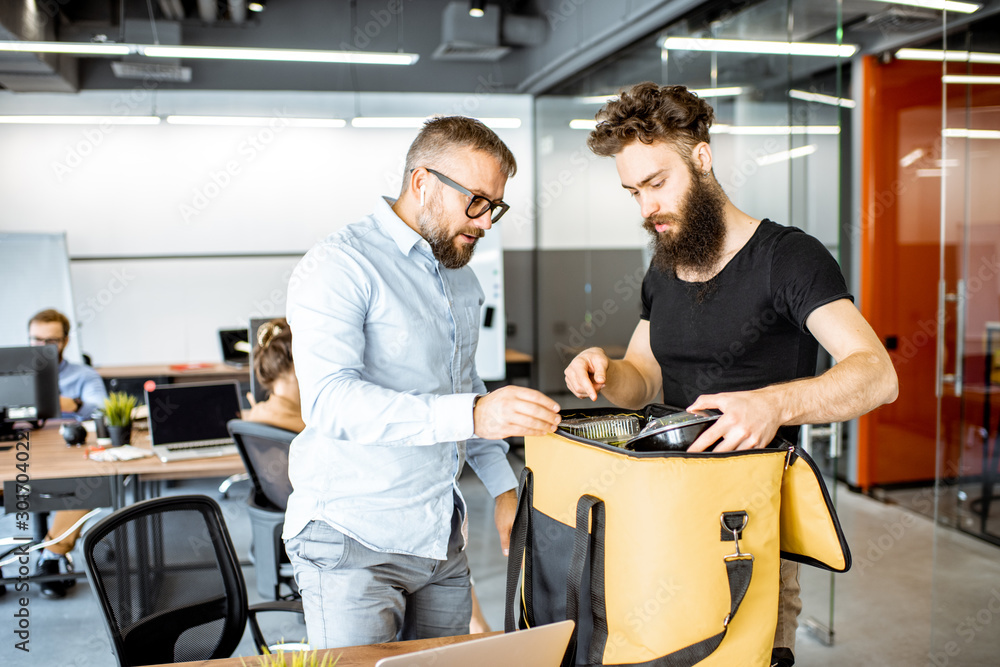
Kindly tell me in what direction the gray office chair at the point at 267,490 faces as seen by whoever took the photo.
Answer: facing away from the viewer and to the right of the viewer

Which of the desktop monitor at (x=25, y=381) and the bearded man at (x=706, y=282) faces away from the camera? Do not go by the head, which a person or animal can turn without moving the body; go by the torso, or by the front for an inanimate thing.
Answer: the desktop monitor

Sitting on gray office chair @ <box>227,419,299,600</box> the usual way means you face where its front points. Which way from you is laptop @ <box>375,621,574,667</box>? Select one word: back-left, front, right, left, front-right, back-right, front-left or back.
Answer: back-right

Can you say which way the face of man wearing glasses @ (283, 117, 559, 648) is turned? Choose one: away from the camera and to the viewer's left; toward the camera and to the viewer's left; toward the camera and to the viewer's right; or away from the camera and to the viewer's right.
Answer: toward the camera and to the viewer's right

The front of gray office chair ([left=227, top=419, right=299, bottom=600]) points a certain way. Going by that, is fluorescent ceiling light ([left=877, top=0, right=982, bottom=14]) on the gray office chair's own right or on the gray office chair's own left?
on the gray office chair's own right

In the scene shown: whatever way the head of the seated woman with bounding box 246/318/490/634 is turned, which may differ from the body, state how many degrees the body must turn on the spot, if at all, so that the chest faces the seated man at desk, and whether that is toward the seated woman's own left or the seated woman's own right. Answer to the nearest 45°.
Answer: approximately 90° to the seated woman's own left

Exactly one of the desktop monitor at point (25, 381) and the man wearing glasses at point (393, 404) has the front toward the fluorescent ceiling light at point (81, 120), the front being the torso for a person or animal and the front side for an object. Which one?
the desktop monitor

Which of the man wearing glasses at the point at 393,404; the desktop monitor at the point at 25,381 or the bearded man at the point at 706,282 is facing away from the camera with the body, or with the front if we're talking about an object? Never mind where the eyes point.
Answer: the desktop monitor

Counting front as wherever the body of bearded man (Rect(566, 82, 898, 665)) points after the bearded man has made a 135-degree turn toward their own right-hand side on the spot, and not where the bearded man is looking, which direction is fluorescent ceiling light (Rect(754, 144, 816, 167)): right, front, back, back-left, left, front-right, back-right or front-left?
front

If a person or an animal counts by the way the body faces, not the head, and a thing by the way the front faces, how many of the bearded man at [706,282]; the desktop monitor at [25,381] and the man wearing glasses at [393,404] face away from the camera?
1

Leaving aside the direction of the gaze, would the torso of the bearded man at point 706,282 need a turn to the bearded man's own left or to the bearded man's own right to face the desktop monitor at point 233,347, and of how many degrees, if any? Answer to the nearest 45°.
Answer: approximately 90° to the bearded man's own right

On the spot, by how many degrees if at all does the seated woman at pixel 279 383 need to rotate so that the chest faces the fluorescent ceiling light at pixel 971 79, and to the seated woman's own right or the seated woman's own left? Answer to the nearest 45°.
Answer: approximately 45° to the seated woman's own right

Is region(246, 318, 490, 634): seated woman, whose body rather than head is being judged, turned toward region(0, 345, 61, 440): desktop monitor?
no

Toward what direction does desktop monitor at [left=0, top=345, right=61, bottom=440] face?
away from the camera

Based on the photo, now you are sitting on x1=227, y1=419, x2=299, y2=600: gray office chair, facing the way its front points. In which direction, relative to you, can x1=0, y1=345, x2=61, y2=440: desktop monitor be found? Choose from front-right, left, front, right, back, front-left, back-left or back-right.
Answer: left

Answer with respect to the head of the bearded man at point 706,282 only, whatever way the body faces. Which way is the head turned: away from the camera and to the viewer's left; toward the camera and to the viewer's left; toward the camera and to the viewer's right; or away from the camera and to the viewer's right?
toward the camera and to the viewer's left

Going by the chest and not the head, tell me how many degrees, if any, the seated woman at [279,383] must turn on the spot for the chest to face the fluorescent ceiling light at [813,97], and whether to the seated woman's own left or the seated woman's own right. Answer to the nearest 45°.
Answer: approximately 45° to the seated woman's own right

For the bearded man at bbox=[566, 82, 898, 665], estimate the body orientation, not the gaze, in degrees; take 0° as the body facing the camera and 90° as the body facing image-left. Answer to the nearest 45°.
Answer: approximately 45°
